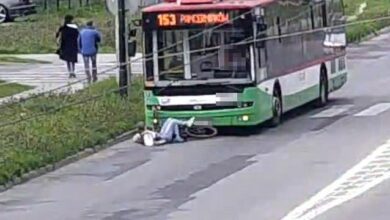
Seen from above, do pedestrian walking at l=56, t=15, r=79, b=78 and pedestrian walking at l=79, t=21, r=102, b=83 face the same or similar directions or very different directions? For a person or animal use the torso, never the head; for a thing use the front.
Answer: same or similar directions

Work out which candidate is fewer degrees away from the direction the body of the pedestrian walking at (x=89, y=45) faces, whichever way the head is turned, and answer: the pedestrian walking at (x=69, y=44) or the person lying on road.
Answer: the pedestrian walking

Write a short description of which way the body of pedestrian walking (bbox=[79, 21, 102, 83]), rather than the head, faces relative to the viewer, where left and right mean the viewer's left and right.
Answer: facing away from the viewer

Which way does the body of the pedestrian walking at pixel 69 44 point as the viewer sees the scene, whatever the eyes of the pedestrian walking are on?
away from the camera

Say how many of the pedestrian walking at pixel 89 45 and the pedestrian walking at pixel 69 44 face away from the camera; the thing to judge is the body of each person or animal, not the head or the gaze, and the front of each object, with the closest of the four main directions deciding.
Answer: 2

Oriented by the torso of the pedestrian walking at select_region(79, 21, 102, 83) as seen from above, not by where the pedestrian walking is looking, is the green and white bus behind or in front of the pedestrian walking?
behind

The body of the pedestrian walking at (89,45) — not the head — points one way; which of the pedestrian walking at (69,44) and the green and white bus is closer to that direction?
the pedestrian walking

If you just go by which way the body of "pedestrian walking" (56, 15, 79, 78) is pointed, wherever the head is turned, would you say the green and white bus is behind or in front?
behind

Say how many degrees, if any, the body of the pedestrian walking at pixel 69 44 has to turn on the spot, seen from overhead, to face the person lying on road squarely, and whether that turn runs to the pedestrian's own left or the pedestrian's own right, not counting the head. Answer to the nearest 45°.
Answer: approximately 180°

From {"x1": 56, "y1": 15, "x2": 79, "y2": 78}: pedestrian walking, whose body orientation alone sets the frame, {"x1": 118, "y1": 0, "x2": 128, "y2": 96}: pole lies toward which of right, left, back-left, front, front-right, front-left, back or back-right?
back

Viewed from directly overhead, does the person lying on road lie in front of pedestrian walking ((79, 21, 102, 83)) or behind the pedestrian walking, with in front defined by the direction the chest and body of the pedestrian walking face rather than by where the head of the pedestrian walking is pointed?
behind

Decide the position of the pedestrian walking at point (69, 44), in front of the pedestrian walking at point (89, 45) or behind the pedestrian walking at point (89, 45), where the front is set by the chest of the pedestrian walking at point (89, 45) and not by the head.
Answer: in front
